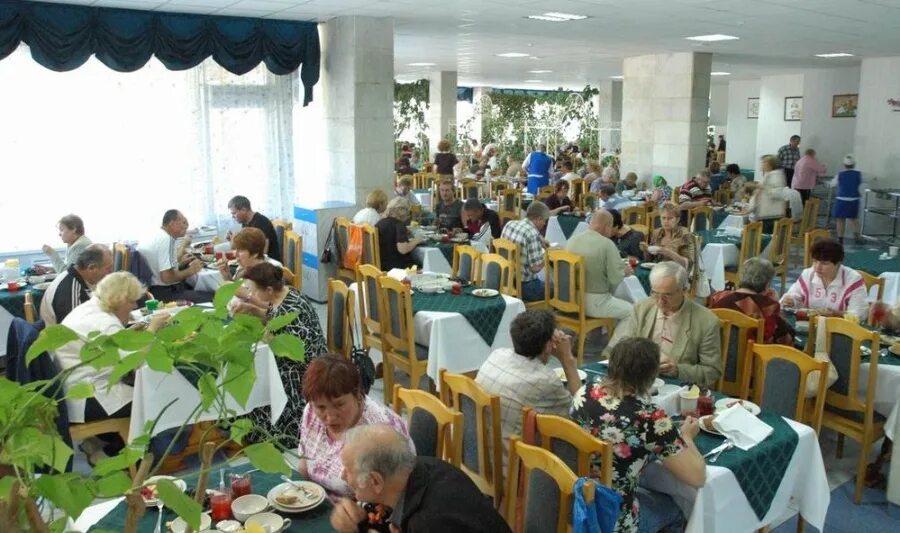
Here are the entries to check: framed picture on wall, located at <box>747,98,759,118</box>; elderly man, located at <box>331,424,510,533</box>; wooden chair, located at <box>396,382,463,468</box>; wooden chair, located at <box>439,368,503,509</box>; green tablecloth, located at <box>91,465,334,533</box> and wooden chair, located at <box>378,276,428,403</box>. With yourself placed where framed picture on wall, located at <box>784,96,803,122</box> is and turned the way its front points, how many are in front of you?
5

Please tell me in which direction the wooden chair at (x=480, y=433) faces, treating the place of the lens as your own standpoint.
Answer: facing away from the viewer and to the right of the viewer

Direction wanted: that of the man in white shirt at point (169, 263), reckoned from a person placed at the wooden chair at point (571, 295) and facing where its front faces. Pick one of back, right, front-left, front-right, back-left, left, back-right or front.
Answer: back-left

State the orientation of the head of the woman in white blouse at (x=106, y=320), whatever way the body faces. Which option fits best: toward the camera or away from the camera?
away from the camera

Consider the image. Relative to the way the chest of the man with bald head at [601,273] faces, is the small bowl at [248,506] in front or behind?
behind

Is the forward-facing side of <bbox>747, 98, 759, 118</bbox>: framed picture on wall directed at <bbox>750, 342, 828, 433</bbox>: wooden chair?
yes

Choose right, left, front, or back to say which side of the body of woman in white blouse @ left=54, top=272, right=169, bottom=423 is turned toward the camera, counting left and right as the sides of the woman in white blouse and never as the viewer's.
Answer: right

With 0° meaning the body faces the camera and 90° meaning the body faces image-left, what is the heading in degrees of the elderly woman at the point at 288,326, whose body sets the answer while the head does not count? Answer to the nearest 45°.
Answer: approximately 90°

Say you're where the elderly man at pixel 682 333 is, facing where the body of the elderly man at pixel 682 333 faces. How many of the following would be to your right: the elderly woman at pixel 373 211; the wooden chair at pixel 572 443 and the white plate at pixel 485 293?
2

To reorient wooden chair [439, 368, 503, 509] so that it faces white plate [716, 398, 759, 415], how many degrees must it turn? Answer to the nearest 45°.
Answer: approximately 45° to its right

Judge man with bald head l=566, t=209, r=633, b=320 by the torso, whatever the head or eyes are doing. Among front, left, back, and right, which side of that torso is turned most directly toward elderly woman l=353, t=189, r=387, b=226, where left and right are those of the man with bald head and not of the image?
left

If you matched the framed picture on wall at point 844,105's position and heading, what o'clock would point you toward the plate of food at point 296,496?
The plate of food is roughly at 12 o'clock from the framed picture on wall.
